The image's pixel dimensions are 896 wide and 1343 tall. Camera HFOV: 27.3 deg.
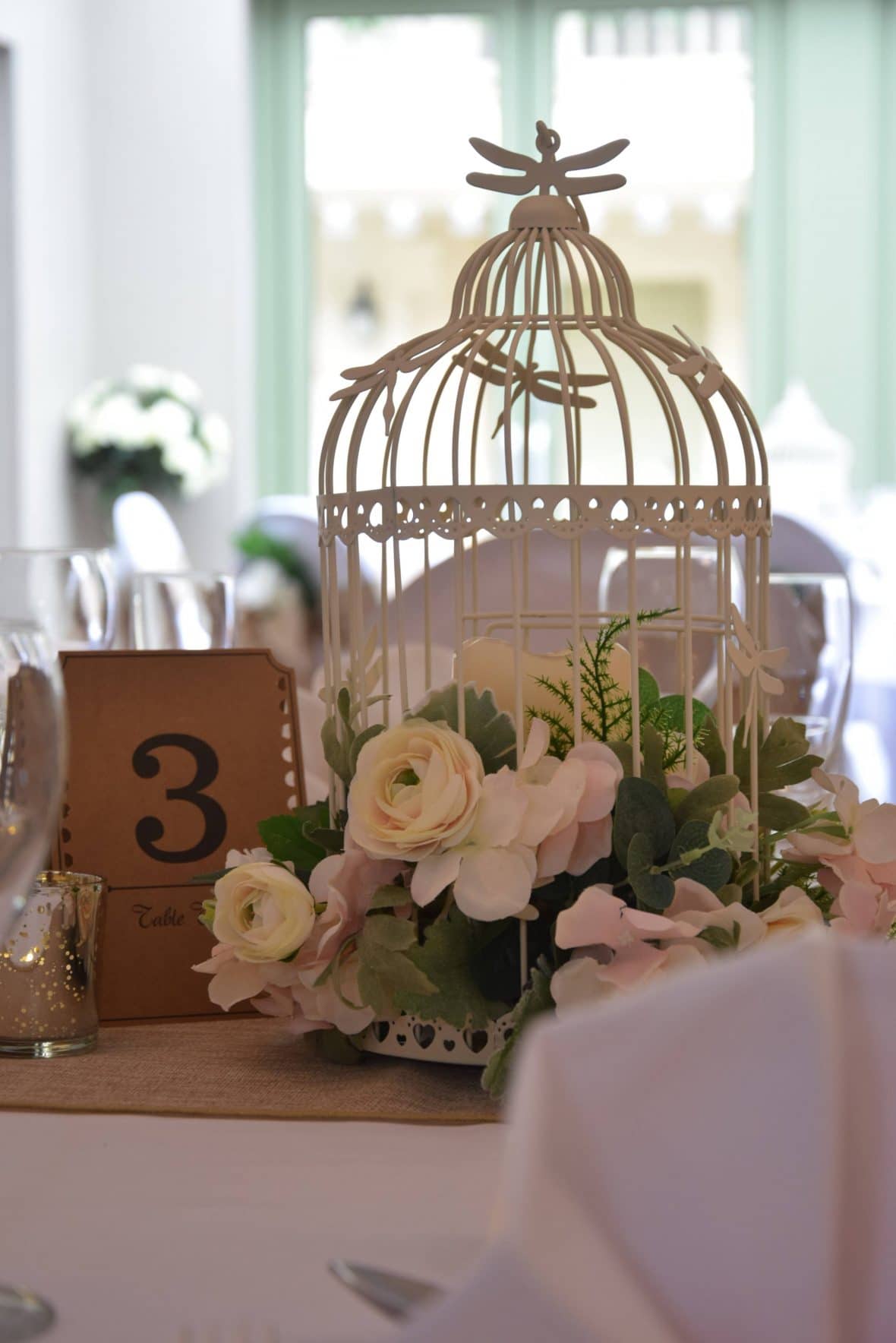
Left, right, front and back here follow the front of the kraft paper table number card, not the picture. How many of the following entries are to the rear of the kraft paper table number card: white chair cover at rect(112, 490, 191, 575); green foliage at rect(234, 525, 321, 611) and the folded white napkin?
2

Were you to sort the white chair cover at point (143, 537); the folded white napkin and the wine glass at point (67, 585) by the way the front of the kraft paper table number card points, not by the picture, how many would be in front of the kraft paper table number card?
1

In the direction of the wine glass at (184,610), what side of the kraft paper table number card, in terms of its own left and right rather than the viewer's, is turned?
back

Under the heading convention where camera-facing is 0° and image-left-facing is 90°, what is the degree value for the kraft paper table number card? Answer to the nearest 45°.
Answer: approximately 0°

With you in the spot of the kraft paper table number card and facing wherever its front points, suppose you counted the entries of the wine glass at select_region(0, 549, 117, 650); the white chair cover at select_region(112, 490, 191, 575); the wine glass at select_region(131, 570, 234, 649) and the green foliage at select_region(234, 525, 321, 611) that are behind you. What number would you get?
4

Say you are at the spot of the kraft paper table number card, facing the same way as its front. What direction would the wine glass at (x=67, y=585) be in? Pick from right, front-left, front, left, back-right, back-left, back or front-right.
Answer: back

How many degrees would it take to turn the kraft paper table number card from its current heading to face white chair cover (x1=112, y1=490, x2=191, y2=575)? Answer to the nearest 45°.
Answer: approximately 180°

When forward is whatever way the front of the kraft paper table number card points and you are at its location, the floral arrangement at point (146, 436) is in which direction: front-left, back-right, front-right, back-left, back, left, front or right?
back

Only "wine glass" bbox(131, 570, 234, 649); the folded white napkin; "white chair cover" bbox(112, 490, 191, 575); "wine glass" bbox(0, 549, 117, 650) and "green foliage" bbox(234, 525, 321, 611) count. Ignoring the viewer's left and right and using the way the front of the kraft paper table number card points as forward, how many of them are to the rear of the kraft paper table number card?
4

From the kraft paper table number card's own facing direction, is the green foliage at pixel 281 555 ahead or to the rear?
to the rear
